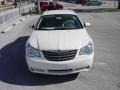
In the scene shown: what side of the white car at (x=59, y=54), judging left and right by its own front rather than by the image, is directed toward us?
front
